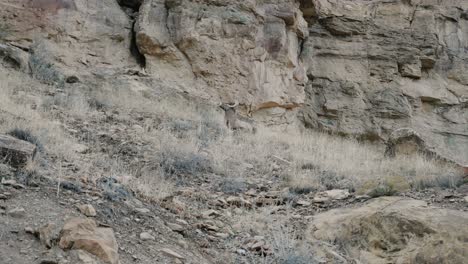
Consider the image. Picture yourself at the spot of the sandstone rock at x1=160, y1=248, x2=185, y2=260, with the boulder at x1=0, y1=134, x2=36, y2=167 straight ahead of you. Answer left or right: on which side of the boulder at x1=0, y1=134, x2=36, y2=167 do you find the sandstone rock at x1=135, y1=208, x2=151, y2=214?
right

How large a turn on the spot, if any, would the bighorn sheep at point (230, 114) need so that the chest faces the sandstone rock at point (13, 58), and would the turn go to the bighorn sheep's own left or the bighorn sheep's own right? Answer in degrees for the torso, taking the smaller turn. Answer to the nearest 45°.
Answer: approximately 45° to the bighorn sheep's own right

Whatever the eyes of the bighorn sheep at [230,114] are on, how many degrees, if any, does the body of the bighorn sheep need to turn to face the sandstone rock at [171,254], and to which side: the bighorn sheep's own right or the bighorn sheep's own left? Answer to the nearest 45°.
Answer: approximately 45° to the bighorn sheep's own left

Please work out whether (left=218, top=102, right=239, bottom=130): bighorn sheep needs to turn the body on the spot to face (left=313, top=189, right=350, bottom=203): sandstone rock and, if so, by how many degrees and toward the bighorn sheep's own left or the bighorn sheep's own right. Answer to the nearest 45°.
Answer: approximately 45° to the bighorn sheep's own left

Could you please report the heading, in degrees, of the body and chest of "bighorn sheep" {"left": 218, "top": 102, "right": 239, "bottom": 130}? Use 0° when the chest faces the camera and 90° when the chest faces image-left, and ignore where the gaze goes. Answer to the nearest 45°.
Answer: approximately 45°

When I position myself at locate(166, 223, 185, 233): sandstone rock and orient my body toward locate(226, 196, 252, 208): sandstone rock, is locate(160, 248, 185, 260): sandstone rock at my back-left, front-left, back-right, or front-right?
back-right

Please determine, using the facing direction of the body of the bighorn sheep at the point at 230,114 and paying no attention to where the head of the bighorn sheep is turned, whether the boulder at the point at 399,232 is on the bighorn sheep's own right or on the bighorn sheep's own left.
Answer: on the bighorn sheep's own left
